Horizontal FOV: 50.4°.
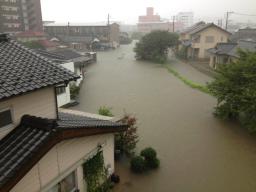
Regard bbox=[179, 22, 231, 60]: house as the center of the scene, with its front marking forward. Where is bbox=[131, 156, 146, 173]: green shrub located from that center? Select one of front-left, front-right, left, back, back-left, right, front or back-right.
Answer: front-left

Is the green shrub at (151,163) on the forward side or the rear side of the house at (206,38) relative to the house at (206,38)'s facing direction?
on the forward side

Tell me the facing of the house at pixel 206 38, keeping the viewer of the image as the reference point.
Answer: facing the viewer and to the left of the viewer

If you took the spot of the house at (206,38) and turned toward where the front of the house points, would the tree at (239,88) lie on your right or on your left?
on your left

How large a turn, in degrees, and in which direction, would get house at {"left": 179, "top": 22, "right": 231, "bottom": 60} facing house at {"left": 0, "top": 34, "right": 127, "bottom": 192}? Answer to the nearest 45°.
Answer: approximately 45° to its left

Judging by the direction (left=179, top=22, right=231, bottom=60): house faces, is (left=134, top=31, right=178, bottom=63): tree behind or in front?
in front

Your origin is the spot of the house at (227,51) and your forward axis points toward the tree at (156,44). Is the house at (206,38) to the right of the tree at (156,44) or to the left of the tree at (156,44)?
right
